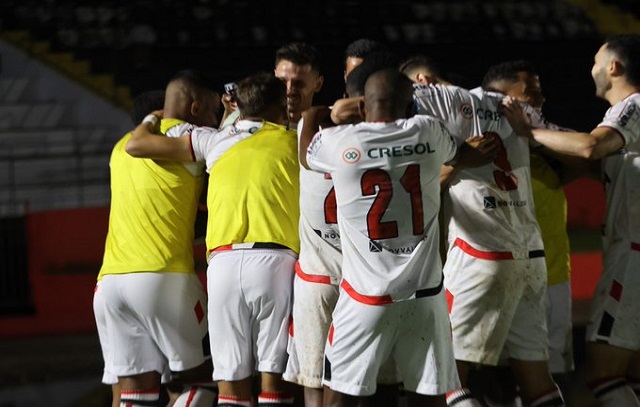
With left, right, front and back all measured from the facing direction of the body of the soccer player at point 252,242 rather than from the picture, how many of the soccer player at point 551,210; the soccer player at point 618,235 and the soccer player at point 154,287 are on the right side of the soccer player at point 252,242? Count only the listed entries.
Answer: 2

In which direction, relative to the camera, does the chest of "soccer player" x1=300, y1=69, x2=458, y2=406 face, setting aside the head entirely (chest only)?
away from the camera

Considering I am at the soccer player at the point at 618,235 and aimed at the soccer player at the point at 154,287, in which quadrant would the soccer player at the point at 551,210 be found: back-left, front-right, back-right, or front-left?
front-right

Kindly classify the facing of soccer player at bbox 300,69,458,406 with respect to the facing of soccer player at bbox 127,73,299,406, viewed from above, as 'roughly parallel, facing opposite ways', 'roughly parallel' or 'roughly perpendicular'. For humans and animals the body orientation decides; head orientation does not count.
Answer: roughly parallel

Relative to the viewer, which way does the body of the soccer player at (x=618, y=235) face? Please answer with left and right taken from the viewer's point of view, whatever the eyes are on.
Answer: facing to the left of the viewer

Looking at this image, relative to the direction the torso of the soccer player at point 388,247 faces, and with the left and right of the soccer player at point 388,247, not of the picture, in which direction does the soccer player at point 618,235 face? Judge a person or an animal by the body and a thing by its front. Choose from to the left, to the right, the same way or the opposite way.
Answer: to the left

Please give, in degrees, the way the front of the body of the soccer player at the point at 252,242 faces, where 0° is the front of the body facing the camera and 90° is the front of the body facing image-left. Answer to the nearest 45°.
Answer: approximately 180°

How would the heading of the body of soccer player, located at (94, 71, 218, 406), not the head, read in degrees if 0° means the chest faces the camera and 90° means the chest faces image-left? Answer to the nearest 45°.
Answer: approximately 225°

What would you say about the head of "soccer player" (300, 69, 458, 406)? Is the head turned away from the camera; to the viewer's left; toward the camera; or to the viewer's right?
away from the camera

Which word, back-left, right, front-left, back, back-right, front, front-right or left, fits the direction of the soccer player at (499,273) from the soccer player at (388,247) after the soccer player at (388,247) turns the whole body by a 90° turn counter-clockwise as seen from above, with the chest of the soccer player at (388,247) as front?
back-right

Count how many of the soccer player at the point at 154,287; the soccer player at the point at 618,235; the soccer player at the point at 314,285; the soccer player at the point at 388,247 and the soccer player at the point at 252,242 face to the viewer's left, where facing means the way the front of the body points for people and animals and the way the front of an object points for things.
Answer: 1
